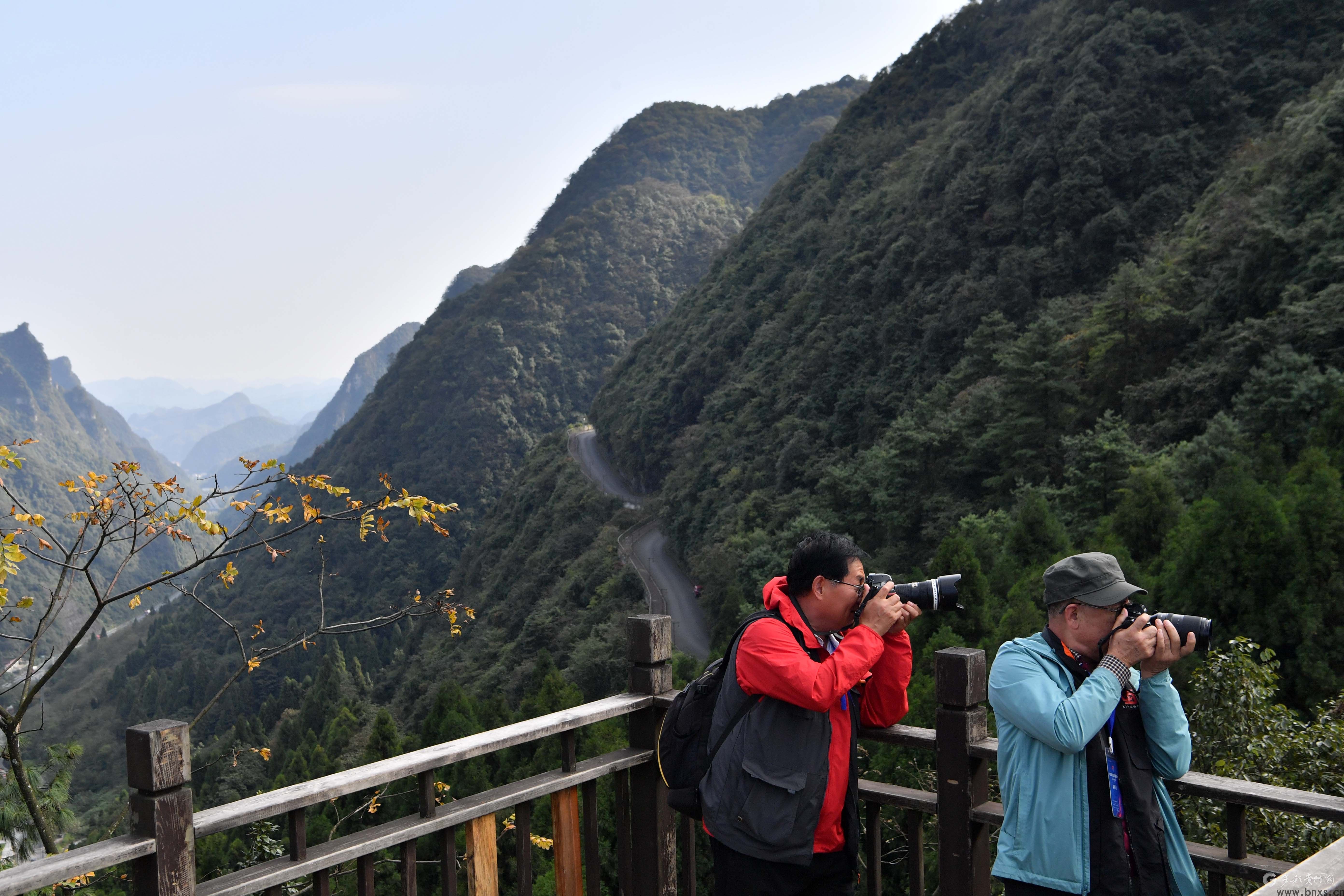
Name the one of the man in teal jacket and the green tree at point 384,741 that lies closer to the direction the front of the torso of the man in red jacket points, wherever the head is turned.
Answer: the man in teal jacket

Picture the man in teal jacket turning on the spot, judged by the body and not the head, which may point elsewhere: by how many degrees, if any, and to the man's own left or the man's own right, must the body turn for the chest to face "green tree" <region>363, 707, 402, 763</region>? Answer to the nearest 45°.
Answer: approximately 180°

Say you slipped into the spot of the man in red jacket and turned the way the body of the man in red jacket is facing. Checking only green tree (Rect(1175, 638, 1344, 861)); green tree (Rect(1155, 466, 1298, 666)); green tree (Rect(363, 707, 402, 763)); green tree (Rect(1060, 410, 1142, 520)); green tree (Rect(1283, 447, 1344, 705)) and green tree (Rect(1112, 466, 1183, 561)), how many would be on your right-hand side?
0

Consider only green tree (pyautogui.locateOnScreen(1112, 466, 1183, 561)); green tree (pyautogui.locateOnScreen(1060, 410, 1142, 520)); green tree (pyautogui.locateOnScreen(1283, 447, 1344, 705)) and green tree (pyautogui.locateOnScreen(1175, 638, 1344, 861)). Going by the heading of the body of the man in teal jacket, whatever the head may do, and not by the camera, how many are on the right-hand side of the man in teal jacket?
0

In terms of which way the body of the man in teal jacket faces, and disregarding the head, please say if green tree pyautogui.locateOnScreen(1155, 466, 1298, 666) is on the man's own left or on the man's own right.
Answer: on the man's own left

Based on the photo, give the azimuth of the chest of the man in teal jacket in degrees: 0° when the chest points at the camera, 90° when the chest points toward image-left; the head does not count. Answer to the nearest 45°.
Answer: approximately 315°

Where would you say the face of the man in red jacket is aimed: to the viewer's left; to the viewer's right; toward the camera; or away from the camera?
to the viewer's right

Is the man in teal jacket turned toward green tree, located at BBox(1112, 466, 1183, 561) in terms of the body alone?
no

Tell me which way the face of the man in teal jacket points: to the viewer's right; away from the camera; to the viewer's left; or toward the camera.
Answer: to the viewer's right

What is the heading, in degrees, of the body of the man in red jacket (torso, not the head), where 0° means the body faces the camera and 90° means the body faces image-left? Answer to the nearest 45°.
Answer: approximately 270°

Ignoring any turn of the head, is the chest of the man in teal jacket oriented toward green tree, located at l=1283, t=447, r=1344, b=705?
no

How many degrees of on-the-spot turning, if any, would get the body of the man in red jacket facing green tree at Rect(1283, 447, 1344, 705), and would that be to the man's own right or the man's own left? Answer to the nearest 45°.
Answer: approximately 45° to the man's own left

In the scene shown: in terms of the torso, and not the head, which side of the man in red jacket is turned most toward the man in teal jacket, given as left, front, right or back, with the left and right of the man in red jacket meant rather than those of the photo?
front
